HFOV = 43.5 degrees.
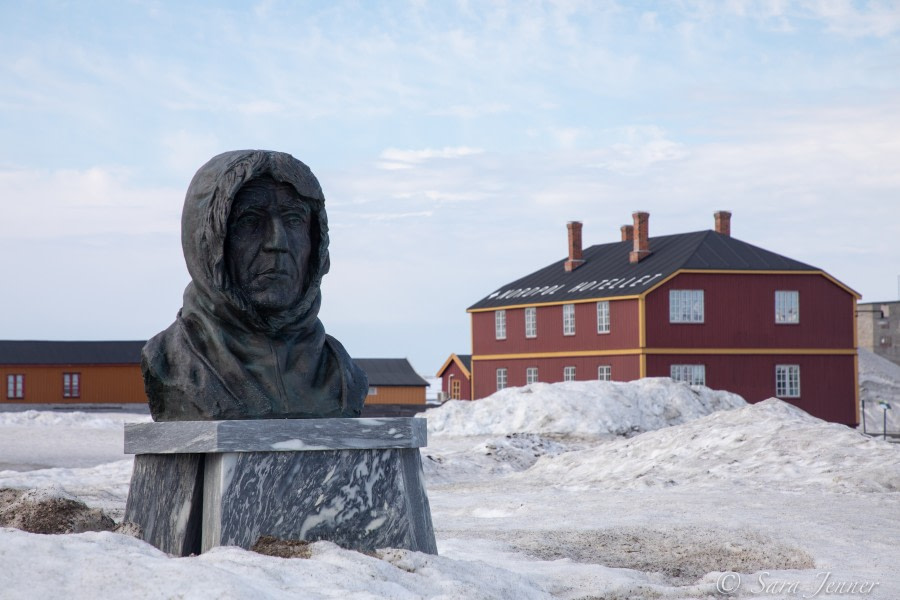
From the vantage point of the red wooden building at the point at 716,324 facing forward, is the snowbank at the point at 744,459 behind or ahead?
ahead

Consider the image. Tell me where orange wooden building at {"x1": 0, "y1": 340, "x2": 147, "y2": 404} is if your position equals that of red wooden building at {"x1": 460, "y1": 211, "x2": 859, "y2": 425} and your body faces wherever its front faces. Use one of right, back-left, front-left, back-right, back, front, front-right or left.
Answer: front-right

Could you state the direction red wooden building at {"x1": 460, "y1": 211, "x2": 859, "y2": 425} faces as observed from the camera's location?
facing the viewer and to the left of the viewer

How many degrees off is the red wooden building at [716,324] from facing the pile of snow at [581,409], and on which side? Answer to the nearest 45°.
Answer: approximately 45° to its left

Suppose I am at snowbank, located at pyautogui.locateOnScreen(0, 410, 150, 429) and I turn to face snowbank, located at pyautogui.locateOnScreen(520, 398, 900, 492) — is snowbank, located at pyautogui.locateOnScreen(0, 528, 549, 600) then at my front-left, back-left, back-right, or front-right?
front-right

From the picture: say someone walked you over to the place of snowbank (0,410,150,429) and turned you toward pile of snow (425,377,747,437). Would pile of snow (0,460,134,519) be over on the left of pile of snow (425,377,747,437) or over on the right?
right

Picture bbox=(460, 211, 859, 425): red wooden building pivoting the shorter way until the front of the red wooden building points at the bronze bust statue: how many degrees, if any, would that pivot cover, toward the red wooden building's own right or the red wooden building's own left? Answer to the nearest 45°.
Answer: approximately 45° to the red wooden building's own left

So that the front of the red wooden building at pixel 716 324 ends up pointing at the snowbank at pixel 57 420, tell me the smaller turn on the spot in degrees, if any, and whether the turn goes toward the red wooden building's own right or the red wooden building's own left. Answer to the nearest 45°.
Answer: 0° — it already faces it

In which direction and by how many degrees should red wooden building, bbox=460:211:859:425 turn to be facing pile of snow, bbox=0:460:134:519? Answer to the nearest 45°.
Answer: approximately 45° to its left

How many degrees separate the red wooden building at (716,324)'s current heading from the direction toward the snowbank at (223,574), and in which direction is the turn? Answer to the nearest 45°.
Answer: approximately 45° to its left
